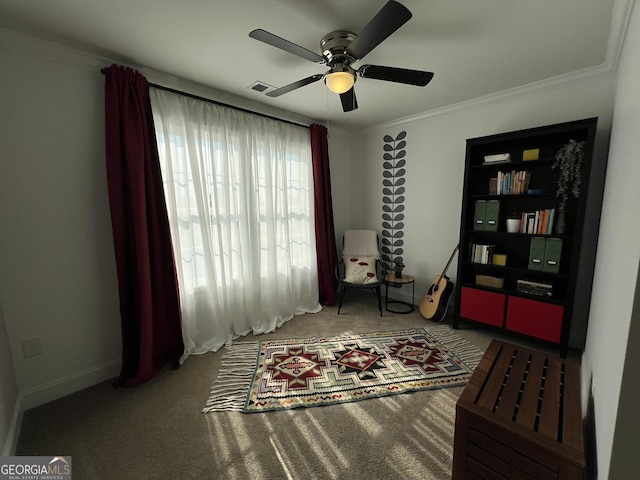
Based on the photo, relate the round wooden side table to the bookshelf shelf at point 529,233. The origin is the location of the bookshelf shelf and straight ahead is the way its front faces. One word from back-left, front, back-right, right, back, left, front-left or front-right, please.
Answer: front-right

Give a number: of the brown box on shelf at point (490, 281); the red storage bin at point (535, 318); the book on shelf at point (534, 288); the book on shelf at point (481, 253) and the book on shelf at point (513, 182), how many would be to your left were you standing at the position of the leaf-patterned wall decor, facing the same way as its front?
5

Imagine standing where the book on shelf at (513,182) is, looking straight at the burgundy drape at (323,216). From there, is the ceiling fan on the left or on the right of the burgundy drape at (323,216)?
left

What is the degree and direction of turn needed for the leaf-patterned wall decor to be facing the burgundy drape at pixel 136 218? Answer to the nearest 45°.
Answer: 0° — it already faces it

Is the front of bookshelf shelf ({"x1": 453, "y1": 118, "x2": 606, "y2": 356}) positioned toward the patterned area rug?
yes

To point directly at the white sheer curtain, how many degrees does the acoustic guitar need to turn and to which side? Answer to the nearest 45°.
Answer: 0° — it already faces it

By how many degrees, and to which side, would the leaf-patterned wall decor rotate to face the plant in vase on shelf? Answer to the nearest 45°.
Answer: approximately 90° to its left
